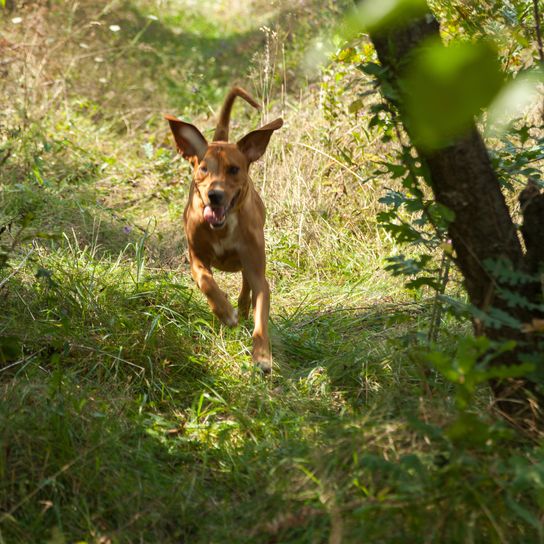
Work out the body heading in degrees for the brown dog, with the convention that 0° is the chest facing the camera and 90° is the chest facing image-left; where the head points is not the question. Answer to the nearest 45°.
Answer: approximately 0°

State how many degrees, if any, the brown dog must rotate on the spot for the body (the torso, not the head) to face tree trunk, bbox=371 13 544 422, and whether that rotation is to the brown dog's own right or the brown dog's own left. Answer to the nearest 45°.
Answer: approximately 45° to the brown dog's own left

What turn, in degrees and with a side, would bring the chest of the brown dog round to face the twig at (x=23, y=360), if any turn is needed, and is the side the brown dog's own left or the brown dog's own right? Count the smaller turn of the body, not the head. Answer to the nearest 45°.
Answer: approximately 45° to the brown dog's own right
